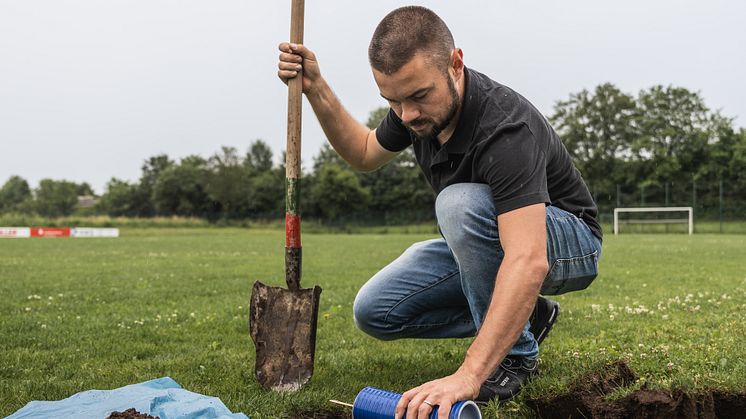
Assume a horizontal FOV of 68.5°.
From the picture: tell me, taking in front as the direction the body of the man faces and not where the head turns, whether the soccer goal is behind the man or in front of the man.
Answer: behind

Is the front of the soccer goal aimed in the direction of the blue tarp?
yes

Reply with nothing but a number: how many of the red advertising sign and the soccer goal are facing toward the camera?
2

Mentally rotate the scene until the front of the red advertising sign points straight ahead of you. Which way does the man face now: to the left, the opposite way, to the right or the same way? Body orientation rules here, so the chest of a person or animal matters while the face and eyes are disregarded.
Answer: to the right

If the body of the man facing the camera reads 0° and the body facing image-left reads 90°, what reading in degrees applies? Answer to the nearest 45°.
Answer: approximately 45°

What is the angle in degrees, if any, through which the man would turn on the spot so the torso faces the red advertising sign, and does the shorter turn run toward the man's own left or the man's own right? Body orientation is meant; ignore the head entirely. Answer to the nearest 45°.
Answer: approximately 90° to the man's own right

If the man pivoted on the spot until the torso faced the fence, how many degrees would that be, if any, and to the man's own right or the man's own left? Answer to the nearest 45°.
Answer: approximately 180°

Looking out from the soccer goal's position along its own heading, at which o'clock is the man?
The man is roughly at 12 o'clock from the soccer goal.

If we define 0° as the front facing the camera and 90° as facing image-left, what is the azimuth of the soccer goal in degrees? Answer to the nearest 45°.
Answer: approximately 0°
